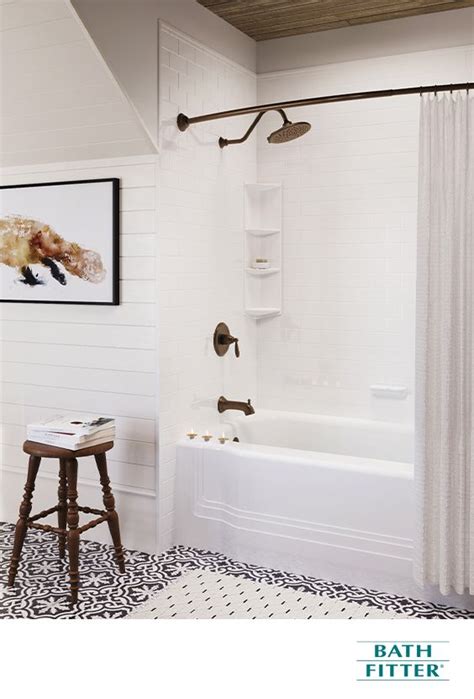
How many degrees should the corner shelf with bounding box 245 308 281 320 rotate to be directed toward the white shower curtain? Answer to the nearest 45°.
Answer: approximately 45° to its left

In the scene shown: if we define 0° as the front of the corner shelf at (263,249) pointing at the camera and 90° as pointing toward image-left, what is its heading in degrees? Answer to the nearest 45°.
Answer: approximately 0°

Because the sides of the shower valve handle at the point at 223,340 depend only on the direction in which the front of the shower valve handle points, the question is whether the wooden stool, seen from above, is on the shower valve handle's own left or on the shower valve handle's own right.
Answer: on the shower valve handle's own right

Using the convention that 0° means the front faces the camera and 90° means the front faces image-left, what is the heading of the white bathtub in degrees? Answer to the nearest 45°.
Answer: approximately 45°

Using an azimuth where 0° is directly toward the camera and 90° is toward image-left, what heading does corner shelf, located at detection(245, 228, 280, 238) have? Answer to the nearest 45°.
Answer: approximately 0°

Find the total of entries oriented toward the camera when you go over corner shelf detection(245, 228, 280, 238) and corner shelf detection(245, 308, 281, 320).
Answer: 2

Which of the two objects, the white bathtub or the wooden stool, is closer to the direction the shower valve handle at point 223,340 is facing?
the white bathtub
